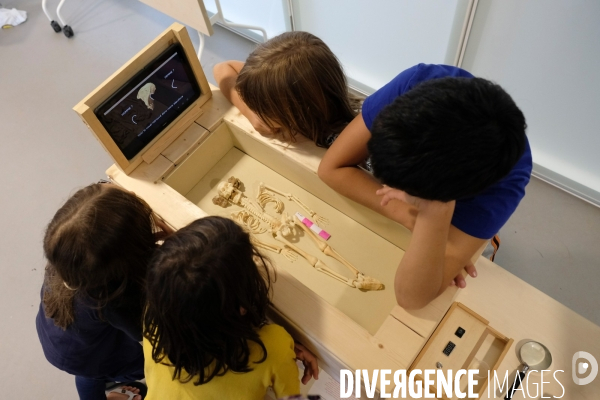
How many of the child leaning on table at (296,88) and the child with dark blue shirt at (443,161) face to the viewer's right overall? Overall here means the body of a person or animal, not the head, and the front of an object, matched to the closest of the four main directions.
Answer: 0

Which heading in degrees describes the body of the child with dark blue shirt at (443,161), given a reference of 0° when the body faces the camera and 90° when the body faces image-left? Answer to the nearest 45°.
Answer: approximately 45°

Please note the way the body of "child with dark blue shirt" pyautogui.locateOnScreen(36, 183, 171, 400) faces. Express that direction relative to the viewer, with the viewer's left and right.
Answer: facing away from the viewer and to the right of the viewer

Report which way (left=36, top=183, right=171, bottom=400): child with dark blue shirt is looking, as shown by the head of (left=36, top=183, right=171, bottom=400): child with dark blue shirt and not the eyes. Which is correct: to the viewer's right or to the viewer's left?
to the viewer's right

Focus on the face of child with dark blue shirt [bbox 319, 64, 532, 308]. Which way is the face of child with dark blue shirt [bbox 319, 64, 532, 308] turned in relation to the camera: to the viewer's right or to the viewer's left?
to the viewer's left

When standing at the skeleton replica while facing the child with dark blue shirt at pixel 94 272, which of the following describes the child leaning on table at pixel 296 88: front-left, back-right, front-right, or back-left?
back-right

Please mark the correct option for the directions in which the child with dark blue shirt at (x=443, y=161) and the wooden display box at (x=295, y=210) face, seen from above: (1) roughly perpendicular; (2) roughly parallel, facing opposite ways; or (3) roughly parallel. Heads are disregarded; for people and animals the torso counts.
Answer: roughly perpendicular

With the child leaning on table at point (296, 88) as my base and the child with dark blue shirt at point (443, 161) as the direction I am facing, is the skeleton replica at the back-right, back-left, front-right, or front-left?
front-right

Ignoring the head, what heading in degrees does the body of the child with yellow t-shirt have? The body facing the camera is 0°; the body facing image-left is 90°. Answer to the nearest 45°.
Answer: approximately 225°
